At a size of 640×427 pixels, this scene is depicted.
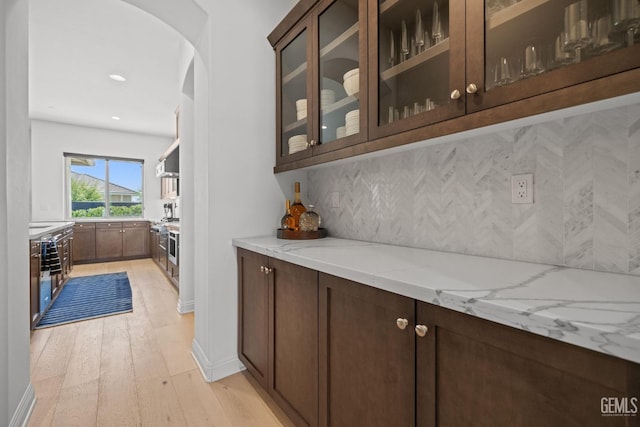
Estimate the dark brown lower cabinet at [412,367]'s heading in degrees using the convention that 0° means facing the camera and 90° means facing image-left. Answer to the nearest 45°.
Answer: approximately 45°

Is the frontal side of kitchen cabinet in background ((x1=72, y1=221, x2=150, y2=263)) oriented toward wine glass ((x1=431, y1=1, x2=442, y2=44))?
yes

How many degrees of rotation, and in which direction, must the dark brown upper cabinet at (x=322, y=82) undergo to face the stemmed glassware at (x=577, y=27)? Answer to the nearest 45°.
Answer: approximately 90° to its left

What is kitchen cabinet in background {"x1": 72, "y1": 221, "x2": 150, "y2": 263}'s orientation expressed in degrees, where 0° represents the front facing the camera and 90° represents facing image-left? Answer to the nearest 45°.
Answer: approximately 0°

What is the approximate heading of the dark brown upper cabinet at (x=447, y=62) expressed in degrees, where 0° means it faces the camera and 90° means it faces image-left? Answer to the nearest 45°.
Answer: approximately 45°

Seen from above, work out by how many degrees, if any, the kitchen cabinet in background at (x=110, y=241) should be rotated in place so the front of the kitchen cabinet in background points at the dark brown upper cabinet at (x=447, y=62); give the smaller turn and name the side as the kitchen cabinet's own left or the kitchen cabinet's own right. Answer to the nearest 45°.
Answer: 0° — it already faces it

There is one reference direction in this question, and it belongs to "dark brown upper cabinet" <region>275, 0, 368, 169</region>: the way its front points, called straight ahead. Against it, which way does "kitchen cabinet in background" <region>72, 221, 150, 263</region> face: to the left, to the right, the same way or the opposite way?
to the left

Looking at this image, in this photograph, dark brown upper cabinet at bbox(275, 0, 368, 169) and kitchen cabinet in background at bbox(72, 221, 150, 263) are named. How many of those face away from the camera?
0
